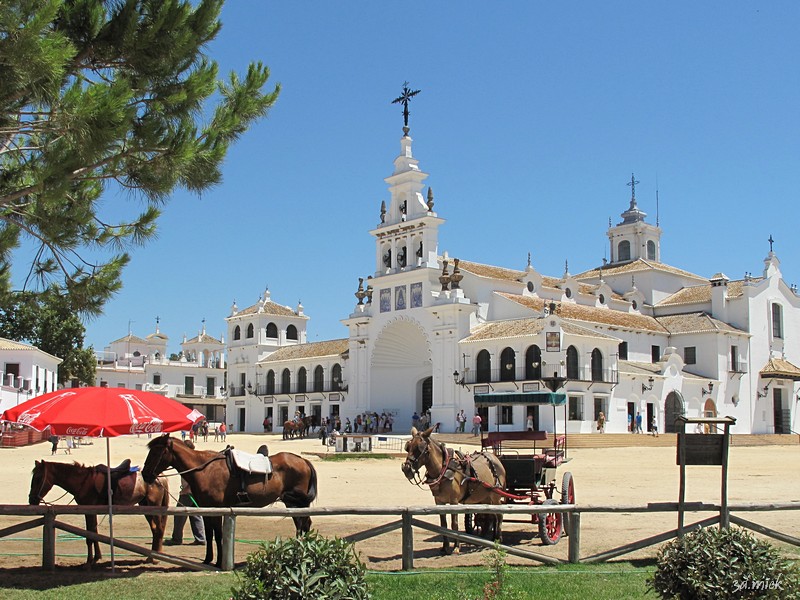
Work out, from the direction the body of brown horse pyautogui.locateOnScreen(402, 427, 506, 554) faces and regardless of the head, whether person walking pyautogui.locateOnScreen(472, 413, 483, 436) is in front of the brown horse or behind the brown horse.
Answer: behind

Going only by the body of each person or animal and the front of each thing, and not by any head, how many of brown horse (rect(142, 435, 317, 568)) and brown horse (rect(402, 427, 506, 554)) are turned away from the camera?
0

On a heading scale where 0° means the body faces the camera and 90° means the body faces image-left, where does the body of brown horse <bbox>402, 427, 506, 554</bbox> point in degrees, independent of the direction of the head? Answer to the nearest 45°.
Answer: approximately 45°

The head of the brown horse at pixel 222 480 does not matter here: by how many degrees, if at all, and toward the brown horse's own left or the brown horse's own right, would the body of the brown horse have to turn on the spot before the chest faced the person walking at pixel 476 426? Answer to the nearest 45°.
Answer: approximately 90° to the brown horse's own right

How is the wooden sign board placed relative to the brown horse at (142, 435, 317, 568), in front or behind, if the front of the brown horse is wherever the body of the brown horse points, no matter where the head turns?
behind

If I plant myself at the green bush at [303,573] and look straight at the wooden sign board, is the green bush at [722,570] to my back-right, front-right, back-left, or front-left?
front-right

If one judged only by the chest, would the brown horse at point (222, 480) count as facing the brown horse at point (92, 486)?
yes

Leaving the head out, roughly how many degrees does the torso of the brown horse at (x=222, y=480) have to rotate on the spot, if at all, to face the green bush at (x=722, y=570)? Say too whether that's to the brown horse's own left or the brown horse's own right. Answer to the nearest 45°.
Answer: approximately 135° to the brown horse's own left

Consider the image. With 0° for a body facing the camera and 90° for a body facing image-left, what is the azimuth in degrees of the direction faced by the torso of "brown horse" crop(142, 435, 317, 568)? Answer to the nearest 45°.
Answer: approximately 90°

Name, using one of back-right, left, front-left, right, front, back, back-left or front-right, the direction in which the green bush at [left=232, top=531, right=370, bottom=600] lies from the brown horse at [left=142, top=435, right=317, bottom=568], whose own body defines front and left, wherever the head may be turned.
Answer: left
